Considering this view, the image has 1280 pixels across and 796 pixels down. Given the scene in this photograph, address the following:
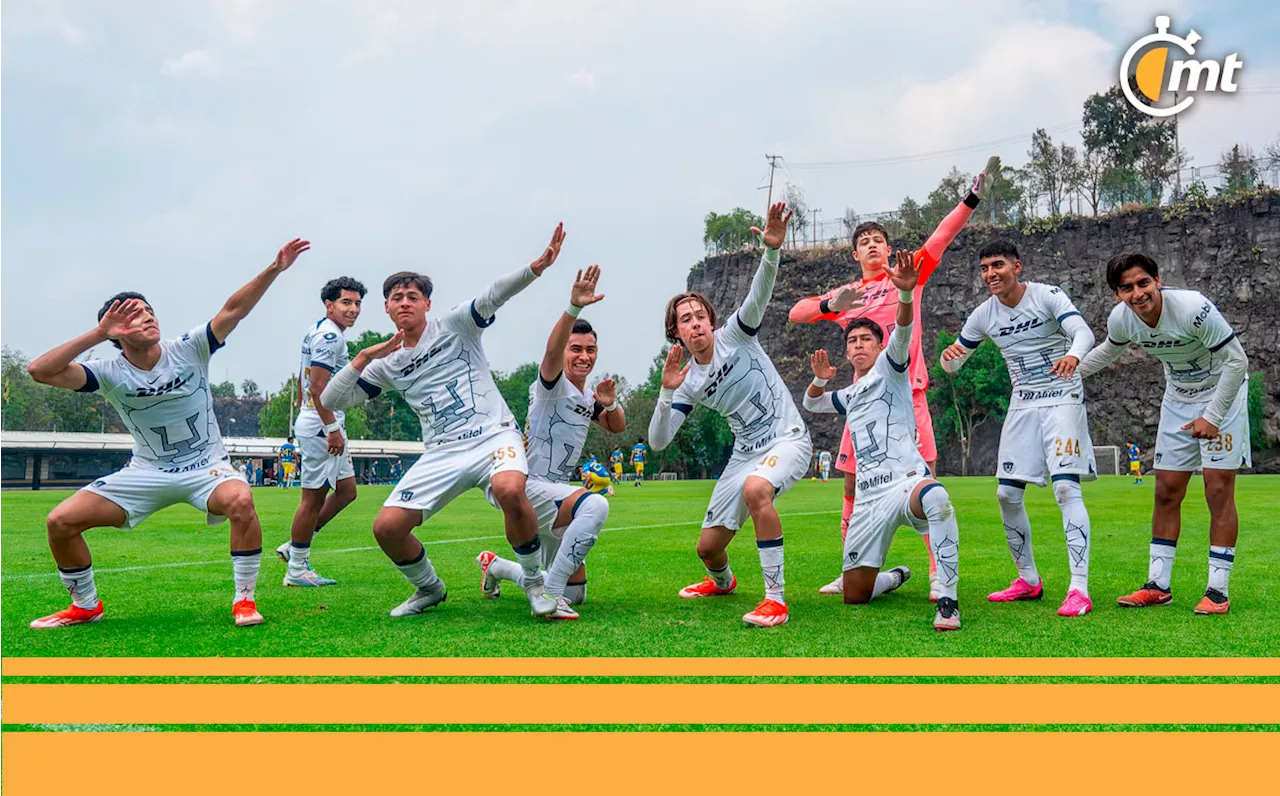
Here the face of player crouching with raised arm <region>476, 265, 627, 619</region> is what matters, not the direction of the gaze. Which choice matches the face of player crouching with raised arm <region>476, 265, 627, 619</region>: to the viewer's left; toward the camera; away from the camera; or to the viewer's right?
toward the camera

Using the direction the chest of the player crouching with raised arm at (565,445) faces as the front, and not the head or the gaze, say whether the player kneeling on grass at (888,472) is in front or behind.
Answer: in front

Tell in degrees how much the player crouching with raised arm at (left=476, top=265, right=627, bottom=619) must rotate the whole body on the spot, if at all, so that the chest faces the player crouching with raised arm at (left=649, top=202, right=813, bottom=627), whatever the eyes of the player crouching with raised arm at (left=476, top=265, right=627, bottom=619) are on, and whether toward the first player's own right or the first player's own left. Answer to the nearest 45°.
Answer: approximately 45° to the first player's own left

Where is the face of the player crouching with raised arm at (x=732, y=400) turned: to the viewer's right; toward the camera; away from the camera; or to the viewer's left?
toward the camera

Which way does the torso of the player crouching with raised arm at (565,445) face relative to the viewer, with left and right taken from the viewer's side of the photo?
facing the viewer and to the right of the viewer
